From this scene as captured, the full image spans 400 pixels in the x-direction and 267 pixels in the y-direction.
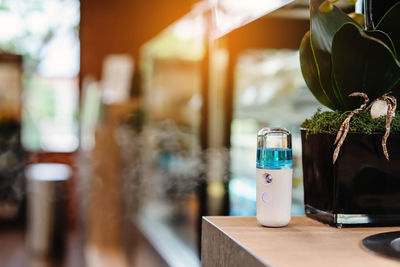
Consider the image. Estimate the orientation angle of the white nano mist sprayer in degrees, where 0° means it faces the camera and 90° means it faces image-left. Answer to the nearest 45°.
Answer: approximately 45°

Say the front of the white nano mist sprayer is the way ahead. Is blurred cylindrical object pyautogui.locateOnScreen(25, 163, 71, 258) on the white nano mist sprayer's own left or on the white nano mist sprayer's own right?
on the white nano mist sprayer's own right
